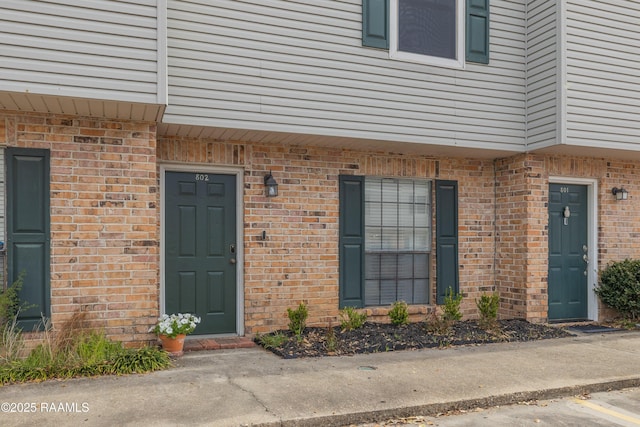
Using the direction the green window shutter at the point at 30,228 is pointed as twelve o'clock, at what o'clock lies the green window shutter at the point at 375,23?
the green window shutter at the point at 375,23 is roughly at 9 o'clock from the green window shutter at the point at 30,228.

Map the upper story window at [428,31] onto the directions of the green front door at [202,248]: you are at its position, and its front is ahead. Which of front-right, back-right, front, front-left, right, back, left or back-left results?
left

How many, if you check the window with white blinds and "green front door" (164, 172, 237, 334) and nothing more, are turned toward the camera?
2

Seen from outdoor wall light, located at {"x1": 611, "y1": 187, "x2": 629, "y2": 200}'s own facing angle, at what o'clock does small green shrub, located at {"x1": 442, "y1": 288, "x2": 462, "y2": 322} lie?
The small green shrub is roughly at 3 o'clock from the outdoor wall light.

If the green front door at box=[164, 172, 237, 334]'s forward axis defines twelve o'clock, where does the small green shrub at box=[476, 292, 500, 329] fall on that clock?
The small green shrub is roughly at 9 o'clock from the green front door.

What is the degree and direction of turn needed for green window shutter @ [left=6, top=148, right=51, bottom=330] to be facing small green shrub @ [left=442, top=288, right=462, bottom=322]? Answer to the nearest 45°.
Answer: approximately 90° to its left

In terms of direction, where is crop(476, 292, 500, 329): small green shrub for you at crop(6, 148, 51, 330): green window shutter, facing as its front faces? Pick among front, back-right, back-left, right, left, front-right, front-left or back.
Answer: left

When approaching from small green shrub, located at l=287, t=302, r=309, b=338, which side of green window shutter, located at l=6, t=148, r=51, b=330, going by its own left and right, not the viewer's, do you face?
left

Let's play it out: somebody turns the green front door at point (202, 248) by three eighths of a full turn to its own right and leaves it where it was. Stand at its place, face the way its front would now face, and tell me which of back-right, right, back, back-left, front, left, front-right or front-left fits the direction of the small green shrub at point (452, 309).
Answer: back-right

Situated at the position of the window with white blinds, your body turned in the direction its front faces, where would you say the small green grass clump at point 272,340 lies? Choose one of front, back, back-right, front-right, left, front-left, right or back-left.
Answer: front-right

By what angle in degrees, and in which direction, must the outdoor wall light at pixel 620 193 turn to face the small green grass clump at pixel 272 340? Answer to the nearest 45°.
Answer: approximately 90° to its right

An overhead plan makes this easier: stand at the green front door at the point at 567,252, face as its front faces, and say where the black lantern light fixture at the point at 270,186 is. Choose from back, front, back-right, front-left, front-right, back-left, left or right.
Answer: right
